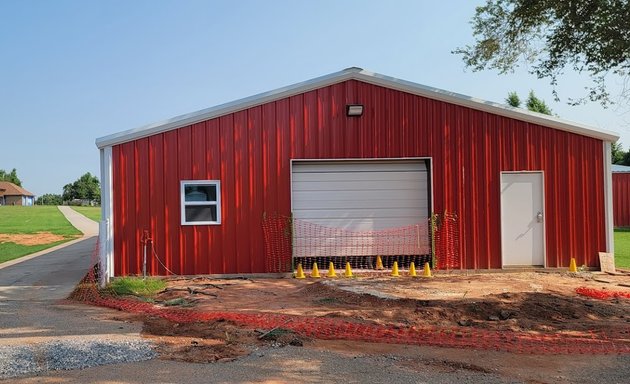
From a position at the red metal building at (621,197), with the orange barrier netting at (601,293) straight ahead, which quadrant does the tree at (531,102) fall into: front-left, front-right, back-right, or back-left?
back-right

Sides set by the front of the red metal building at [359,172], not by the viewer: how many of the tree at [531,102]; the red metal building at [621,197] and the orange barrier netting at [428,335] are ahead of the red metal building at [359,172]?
1

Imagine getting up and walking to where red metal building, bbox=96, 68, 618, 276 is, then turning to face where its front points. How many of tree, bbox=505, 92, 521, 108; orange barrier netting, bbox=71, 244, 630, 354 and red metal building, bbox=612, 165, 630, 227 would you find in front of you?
1

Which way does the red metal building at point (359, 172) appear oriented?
toward the camera

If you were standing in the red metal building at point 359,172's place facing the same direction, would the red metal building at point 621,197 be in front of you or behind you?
behind

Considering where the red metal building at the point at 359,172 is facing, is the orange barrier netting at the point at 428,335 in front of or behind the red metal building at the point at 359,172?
in front

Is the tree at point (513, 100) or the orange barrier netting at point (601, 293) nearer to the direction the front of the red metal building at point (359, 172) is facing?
the orange barrier netting

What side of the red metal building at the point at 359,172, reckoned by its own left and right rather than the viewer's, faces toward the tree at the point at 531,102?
back
